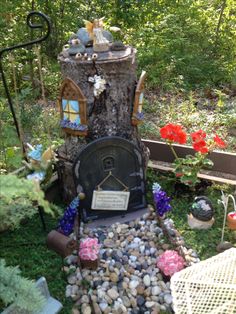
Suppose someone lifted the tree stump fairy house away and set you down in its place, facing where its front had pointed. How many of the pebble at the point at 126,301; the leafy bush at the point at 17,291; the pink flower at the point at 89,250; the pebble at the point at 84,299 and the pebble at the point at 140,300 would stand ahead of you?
5

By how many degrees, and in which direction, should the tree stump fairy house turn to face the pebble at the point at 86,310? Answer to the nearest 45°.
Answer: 0° — it already faces it

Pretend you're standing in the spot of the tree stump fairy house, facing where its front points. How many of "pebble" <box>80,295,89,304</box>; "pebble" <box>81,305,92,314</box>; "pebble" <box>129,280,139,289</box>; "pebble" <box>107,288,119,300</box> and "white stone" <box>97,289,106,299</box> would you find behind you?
0

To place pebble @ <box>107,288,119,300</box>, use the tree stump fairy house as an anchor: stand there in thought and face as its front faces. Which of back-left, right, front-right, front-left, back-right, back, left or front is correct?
front

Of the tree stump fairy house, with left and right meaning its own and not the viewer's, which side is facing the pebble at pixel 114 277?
front

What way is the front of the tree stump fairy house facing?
toward the camera

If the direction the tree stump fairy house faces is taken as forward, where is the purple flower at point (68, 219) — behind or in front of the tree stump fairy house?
in front

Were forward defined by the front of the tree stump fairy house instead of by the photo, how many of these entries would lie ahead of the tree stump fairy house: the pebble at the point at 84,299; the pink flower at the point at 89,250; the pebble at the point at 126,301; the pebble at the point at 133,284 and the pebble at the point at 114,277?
5

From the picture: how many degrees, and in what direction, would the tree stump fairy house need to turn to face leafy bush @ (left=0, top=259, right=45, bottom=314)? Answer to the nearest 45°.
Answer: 0° — it already faces it

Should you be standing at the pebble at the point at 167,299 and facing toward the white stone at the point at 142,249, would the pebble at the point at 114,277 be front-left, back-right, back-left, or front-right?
front-left

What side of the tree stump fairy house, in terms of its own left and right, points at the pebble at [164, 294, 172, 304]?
front

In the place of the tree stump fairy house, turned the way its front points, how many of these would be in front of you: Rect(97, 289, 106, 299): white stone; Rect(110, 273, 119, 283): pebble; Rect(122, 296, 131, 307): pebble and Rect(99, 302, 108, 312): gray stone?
4

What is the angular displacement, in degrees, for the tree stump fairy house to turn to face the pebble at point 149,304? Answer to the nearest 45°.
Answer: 0° — it already faces it

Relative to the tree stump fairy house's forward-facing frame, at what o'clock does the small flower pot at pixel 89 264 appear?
The small flower pot is roughly at 12 o'clock from the tree stump fairy house.

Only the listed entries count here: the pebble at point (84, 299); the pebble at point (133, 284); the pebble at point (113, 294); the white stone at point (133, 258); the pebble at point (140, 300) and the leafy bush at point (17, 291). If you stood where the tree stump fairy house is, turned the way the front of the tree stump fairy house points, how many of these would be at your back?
0

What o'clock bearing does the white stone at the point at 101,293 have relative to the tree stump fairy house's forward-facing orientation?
The white stone is roughly at 12 o'clock from the tree stump fairy house.

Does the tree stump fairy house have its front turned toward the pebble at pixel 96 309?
yes

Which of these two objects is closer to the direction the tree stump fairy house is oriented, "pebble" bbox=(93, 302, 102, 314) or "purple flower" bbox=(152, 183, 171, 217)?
the pebble

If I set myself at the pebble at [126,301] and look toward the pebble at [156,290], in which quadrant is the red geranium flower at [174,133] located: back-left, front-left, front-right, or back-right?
front-left

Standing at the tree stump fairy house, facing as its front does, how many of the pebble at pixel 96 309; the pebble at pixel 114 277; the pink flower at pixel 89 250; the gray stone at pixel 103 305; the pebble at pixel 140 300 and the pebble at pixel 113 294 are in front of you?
6
